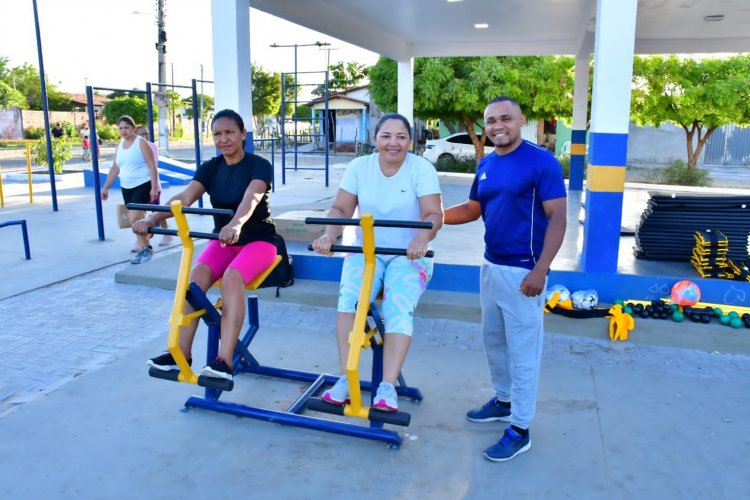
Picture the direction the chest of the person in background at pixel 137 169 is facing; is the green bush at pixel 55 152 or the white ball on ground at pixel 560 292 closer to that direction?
the white ball on ground

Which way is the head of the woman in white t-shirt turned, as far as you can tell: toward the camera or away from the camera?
toward the camera

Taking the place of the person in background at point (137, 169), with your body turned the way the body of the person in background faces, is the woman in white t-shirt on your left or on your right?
on your left

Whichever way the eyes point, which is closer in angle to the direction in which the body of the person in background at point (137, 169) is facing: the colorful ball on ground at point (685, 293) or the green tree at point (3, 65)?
the colorful ball on ground

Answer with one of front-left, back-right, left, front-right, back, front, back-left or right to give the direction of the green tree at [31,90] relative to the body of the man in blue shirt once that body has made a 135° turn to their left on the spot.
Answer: back-left

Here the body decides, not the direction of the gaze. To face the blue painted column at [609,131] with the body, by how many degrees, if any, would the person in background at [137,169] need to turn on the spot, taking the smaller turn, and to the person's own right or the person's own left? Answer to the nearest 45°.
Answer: approximately 90° to the person's own left

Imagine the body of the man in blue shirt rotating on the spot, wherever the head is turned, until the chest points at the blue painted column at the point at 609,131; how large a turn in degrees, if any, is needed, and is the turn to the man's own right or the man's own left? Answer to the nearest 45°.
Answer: approximately 135° to the man's own right

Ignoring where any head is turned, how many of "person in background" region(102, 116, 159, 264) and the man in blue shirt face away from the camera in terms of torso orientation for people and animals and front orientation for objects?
0

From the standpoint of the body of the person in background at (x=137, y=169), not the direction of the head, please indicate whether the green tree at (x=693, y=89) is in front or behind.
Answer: behind

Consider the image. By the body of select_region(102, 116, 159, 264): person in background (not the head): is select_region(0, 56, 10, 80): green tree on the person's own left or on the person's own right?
on the person's own right

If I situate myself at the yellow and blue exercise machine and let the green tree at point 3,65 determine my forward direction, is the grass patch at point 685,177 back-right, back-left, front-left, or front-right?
front-right

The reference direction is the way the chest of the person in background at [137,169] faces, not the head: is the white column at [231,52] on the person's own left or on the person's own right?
on the person's own left

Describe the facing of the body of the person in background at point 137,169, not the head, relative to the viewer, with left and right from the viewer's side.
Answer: facing the viewer and to the left of the viewer

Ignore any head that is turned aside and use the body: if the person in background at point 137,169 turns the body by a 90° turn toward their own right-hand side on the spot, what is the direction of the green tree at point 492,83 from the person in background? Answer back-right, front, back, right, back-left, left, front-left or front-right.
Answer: right

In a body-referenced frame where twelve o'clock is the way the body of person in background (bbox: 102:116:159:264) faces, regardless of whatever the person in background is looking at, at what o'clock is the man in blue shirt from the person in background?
The man in blue shirt is roughly at 10 o'clock from the person in background.

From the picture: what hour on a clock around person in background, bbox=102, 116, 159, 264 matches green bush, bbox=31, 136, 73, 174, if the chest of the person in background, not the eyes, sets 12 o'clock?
The green bush is roughly at 4 o'clock from the person in background.

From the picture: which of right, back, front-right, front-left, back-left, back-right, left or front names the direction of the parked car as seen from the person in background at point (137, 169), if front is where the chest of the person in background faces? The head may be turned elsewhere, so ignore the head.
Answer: back
